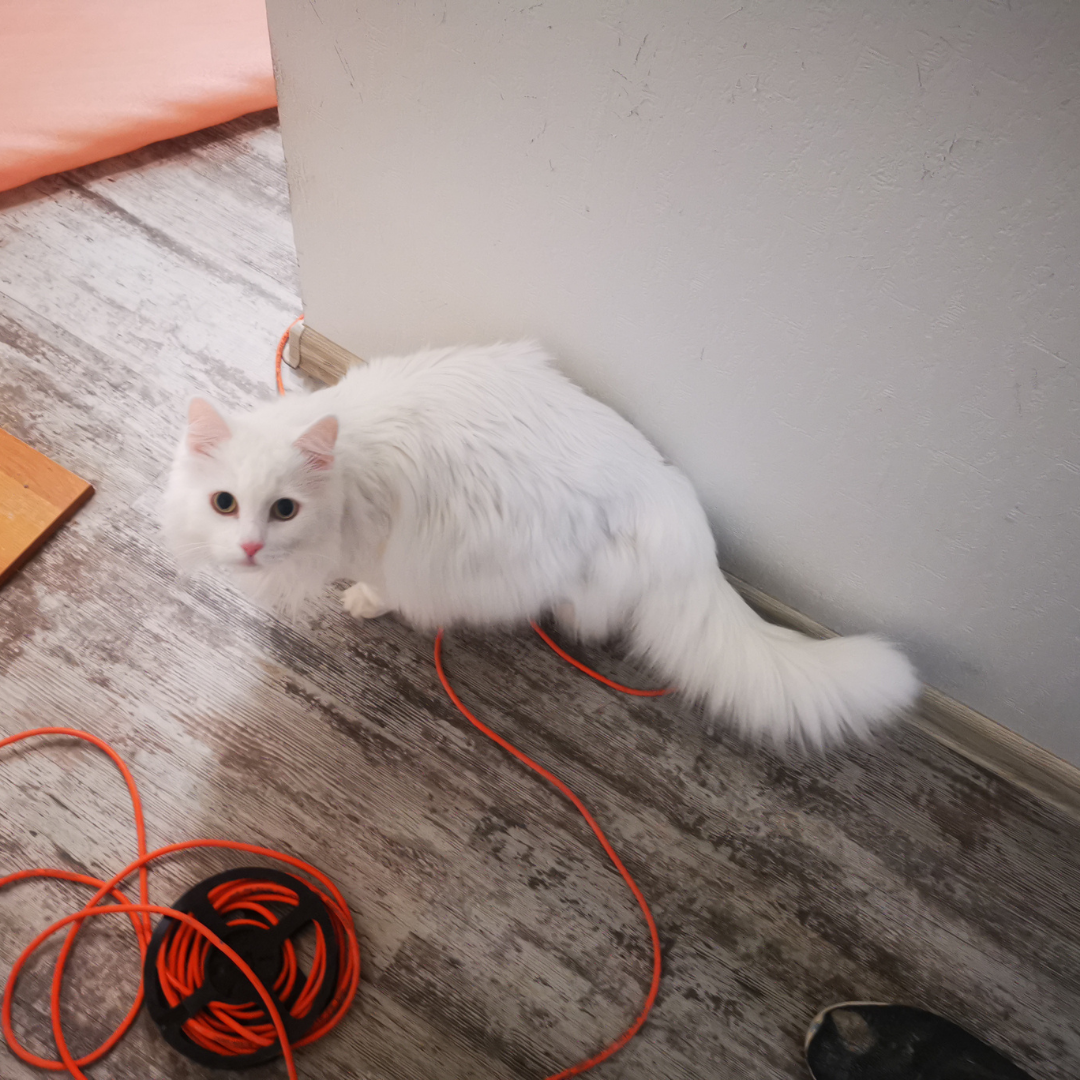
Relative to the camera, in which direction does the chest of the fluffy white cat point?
to the viewer's left

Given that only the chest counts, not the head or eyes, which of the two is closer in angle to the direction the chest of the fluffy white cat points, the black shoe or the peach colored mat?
the peach colored mat

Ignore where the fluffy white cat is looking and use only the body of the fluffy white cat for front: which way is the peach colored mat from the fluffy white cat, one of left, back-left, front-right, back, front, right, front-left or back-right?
front-right
